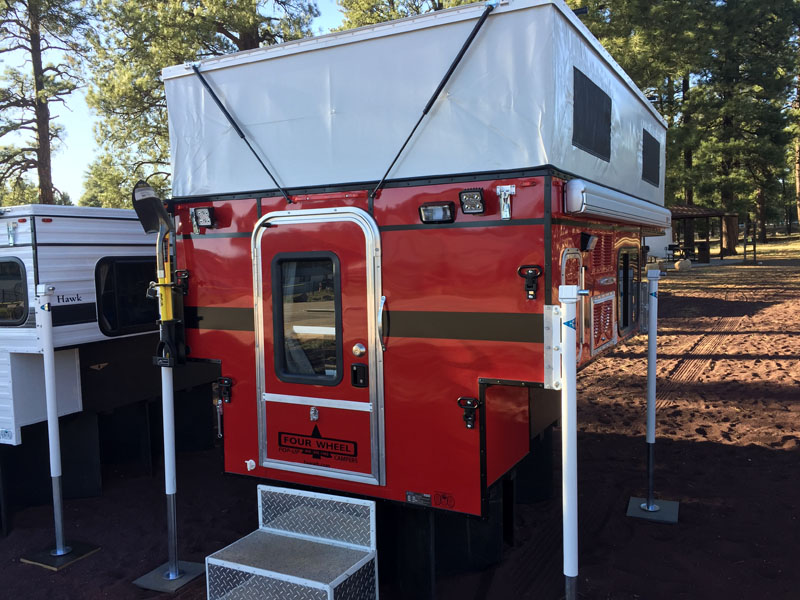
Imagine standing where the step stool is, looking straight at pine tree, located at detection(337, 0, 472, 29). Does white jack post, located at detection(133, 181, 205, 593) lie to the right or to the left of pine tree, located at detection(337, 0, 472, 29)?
left

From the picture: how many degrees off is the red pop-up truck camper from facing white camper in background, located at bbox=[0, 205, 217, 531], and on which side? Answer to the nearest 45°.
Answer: approximately 90° to its left

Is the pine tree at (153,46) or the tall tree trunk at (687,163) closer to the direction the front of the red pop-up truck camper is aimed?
the tall tree trunk

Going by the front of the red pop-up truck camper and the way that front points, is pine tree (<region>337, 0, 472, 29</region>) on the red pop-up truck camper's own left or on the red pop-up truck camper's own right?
on the red pop-up truck camper's own left

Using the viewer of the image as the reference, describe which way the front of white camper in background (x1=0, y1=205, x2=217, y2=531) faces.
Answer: facing away from the viewer and to the right of the viewer

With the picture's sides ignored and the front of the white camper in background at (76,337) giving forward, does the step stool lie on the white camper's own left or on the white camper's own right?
on the white camper's own right

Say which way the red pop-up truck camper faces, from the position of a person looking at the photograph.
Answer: facing away from the viewer and to the right of the viewer

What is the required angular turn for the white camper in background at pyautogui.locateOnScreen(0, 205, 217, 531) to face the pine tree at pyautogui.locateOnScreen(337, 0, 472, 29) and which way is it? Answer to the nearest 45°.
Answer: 0° — it already faces it

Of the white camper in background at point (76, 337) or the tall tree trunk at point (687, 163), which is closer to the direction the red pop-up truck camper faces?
the tall tree trunk

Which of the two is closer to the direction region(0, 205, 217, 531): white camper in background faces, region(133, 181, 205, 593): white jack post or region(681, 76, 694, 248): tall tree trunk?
the tall tree trunk

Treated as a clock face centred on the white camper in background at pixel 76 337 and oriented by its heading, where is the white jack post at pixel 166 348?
The white jack post is roughly at 4 o'clock from the white camper in background.
